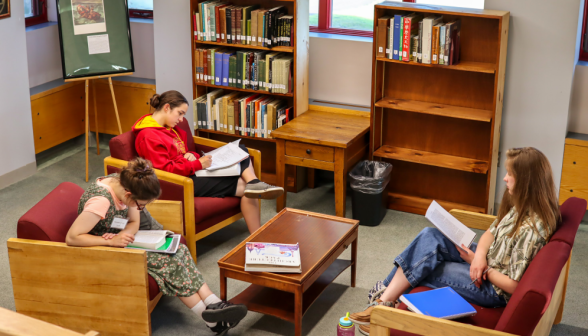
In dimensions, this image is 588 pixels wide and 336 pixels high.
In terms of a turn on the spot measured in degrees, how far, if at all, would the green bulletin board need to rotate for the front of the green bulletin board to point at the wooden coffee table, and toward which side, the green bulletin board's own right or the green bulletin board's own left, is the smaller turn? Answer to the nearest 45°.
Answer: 0° — it already faces it

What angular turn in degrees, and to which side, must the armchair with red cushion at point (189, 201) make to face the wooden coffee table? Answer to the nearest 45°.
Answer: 0° — it already faces it

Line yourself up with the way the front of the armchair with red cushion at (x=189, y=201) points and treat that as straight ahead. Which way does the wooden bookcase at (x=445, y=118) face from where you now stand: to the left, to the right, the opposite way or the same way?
to the right

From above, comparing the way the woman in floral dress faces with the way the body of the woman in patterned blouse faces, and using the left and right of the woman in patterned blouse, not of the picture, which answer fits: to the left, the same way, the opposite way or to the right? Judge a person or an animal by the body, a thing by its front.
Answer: the opposite way

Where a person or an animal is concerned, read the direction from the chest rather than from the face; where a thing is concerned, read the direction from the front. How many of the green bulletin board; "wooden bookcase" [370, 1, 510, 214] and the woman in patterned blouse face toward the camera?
2

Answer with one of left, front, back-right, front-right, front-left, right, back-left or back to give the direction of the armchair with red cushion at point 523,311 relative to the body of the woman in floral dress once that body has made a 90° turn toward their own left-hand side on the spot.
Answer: right

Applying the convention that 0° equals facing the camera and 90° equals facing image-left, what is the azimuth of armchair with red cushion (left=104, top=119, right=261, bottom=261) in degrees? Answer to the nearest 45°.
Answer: approximately 315°

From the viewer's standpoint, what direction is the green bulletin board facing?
toward the camera

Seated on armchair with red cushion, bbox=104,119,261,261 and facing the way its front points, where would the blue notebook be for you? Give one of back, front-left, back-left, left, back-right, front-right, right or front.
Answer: front

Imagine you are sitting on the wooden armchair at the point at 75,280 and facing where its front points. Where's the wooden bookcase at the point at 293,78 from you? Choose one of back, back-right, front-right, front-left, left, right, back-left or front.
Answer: left

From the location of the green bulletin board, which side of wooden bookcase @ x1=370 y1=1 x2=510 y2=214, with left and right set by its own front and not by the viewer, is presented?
right

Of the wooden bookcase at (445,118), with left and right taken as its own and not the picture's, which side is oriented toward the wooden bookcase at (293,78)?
right

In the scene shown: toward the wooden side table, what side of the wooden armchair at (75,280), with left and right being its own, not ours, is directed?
left

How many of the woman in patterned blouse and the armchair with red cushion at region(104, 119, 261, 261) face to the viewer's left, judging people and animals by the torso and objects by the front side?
1

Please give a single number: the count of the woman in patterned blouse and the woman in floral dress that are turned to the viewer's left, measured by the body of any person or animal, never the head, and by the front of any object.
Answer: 1

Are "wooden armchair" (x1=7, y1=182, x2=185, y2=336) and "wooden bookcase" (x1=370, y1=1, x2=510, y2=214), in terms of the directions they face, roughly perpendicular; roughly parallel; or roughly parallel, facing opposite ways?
roughly perpendicular

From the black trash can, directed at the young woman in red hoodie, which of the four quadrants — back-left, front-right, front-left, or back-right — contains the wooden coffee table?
front-left

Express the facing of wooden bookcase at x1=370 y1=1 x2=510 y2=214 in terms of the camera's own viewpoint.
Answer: facing the viewer

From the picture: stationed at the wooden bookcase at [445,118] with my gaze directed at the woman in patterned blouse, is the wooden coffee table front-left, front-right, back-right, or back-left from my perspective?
front-right

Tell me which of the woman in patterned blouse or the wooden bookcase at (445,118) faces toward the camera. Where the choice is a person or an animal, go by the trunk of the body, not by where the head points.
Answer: the wooden bookcase

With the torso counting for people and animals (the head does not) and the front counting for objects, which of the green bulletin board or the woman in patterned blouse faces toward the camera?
the green bulletin board

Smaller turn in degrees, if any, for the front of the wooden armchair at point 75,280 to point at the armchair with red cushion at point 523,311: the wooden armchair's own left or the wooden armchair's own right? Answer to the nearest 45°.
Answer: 0° — it already faces it
